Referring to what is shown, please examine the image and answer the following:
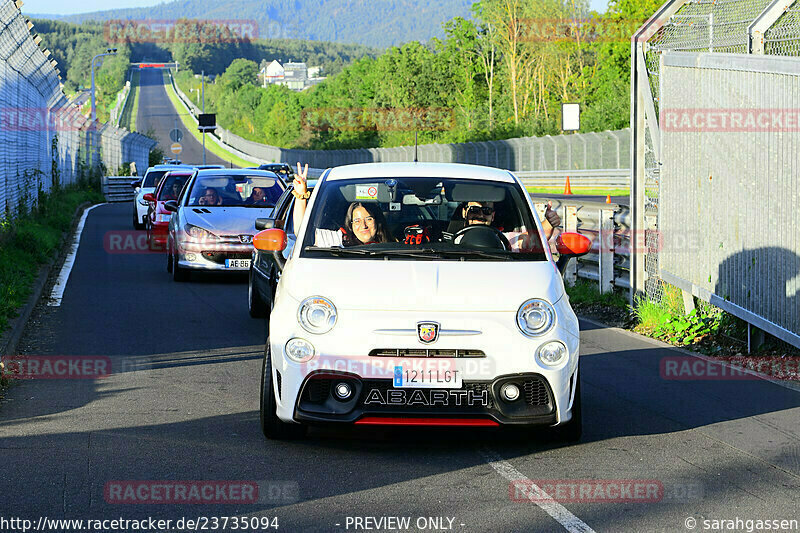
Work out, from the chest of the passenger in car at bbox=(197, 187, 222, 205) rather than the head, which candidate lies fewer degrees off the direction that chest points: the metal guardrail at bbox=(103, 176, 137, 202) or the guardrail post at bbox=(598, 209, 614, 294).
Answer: the guardrail post

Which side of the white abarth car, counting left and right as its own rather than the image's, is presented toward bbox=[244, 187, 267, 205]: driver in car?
back

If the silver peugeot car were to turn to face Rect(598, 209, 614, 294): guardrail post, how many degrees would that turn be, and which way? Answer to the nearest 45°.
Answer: approximately 45° to its left

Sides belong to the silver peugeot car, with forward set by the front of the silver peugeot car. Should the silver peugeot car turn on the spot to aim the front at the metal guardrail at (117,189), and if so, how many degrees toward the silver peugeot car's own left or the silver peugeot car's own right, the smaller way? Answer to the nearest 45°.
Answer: approximately 180°

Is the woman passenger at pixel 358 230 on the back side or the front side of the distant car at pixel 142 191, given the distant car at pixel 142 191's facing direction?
on the front side

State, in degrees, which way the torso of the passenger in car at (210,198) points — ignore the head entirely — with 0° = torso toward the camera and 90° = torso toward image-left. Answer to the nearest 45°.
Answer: approximately 0°
